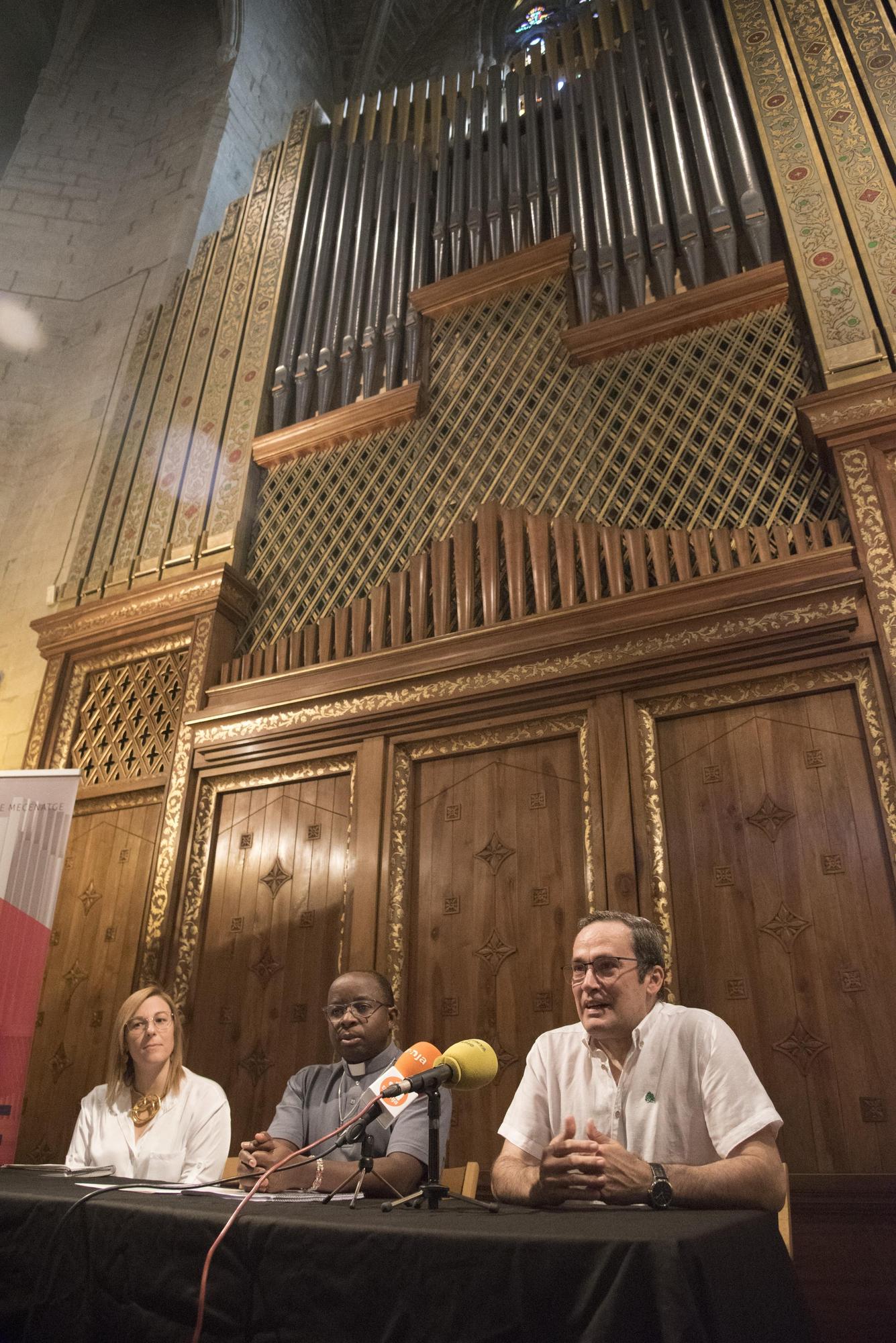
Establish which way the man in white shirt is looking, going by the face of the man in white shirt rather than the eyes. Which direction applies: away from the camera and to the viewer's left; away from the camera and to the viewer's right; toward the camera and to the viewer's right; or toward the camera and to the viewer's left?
toward the camera and to the viewer's left

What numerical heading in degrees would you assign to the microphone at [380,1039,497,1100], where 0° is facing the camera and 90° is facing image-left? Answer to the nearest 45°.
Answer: approximately 270°

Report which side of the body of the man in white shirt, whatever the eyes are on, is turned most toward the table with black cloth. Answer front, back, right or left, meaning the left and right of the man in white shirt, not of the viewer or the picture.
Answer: front

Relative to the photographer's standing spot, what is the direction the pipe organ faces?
facing the viewer and to the left of the viewer

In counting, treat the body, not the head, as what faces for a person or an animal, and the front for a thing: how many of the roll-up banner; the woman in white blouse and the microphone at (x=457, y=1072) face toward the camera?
2

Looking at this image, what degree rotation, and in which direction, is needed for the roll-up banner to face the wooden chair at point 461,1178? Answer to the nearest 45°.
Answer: approximately 45° to its left

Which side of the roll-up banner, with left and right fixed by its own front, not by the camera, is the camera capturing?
front

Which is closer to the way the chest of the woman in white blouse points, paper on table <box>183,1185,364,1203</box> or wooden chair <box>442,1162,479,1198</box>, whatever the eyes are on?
the paper on table

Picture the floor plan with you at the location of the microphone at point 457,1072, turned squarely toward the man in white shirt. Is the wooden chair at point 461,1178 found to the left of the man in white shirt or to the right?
left

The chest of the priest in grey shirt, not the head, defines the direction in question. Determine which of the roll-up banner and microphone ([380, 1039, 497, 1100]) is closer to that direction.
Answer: the microphone

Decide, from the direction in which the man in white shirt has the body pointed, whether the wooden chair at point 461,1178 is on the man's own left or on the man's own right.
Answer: on the man's own right
